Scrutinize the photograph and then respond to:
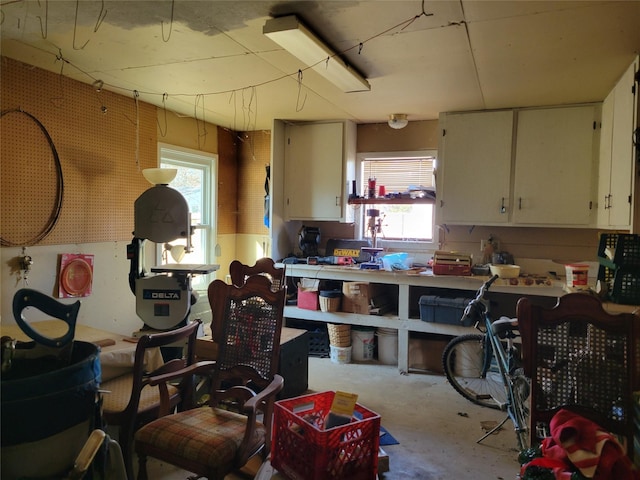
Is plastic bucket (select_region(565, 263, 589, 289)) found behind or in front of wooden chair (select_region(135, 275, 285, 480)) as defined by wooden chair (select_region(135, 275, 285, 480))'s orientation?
behind

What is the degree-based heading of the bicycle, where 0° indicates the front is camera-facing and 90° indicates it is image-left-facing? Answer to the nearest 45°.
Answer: approximately 135°

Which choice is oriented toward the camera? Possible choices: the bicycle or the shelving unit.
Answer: the shelving unit

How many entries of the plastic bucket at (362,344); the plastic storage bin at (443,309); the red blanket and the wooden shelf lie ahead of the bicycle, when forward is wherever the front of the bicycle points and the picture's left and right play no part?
3

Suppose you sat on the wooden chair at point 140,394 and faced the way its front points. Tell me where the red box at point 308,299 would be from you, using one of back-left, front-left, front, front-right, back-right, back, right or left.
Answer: right

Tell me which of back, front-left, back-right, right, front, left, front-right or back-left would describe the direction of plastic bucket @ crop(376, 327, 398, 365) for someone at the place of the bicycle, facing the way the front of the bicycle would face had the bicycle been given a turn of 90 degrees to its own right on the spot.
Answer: left

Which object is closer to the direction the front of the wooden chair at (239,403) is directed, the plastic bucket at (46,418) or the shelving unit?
the plastic bucket

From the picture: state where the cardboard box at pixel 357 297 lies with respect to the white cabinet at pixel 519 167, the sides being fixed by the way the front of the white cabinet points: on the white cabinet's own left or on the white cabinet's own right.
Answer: on the white cabinet's own right

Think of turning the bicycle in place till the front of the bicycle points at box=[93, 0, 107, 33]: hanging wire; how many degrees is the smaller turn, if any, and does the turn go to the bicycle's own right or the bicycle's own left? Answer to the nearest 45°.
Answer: approximately 90° to the bicycle's own left

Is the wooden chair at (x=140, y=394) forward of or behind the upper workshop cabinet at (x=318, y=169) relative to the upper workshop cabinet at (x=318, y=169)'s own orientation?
forward

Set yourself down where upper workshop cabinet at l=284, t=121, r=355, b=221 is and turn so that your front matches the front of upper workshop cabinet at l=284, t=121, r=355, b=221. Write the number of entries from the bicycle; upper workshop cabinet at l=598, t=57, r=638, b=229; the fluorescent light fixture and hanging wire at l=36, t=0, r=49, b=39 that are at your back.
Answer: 0

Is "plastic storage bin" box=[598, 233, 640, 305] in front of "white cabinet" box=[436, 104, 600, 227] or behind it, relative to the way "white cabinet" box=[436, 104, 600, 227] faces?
in front

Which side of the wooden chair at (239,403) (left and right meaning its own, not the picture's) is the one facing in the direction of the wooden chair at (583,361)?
left

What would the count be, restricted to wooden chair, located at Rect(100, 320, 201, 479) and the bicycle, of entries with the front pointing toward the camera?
0

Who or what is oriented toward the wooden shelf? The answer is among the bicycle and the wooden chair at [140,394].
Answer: the bicycle

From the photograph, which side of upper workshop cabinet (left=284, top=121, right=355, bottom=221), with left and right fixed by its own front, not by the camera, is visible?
front

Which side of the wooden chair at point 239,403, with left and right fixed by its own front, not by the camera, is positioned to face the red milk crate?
left

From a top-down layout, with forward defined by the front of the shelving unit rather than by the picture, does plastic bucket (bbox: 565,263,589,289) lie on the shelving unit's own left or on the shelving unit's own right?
on the shelving unit's own left

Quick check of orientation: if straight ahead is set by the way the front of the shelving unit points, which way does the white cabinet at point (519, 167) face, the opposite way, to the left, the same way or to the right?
the same way

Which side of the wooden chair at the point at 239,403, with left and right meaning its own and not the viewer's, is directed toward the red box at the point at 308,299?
back

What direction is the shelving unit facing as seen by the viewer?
toward the camera

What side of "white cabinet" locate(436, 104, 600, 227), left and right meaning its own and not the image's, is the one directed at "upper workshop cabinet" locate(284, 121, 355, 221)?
right

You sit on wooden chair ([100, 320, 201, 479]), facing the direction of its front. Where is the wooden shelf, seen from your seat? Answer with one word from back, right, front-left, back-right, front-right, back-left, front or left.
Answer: right

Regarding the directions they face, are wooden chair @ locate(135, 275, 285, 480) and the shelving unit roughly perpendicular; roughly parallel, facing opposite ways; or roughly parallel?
roughly parallel
